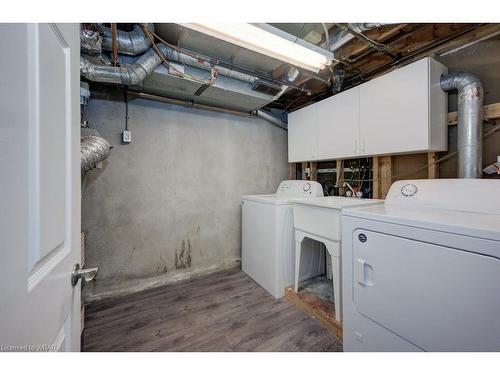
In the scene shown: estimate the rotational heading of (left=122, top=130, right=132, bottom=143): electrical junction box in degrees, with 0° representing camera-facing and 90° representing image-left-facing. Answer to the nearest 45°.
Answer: approximately 0°

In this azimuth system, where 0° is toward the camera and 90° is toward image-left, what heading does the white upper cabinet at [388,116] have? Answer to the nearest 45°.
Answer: approximately 45°

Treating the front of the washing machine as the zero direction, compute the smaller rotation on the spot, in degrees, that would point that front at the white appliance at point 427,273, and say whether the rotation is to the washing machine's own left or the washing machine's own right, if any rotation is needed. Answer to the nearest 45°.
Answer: approximately 90° to the washing machine's own left

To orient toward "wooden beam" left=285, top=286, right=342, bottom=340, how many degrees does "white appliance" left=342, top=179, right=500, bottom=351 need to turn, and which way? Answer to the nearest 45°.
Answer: approximately 90° to its right

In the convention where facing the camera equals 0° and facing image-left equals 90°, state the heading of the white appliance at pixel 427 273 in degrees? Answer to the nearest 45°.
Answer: approximately 45°
